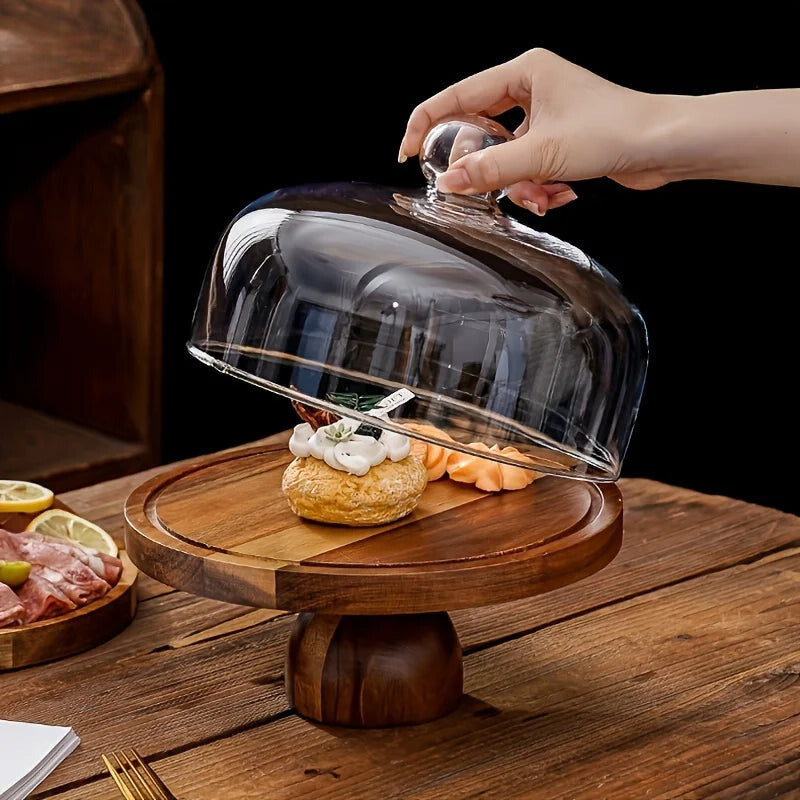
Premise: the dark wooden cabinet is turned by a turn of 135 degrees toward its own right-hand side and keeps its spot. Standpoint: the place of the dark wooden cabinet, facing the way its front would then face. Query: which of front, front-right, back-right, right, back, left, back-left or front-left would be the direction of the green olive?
left

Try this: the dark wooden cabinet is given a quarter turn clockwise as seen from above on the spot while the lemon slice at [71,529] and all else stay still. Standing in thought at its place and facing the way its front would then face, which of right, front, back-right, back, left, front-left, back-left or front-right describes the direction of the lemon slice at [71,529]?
front-left

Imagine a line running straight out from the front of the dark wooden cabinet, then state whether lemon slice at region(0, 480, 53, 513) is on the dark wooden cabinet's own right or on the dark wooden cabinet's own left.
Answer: on the dark wooden cabinet's own right

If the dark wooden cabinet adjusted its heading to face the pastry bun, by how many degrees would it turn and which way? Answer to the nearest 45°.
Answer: approximately 45° to its right

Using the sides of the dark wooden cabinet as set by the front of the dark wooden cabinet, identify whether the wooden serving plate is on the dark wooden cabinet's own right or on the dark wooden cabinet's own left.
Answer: on the dark wooden cabinet's own right

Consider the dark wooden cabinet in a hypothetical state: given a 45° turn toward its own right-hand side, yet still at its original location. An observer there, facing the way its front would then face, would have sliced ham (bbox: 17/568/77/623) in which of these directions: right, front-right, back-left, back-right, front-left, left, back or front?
front

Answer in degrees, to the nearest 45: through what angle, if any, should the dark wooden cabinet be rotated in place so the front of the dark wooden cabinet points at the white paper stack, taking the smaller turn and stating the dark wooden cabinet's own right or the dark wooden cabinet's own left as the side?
approximately 45° to the dark wooden cabinet's own right
